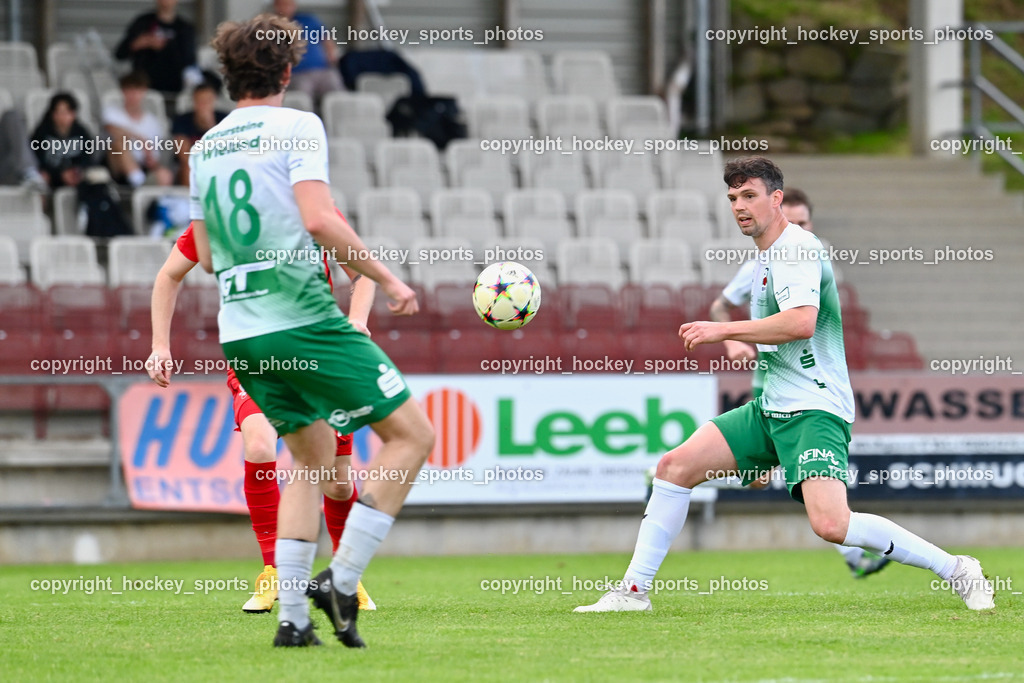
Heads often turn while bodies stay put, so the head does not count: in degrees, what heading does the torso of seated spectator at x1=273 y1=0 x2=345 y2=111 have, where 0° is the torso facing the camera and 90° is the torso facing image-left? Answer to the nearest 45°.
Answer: approximately 0°

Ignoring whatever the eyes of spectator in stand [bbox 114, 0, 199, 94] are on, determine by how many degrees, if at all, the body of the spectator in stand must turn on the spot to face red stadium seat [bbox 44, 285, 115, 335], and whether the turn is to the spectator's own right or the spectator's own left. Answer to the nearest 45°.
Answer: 0° — they already face it

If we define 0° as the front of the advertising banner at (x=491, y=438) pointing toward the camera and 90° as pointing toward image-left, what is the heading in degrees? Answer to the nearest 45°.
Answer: approximately 0°

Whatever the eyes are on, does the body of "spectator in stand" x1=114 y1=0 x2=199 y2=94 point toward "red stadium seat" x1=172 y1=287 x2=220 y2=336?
yes

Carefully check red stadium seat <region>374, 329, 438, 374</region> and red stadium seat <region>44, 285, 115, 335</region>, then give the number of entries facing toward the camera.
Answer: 2

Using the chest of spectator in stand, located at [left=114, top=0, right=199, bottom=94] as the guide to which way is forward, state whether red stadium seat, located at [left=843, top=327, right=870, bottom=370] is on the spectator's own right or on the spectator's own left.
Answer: on the spectator's own left

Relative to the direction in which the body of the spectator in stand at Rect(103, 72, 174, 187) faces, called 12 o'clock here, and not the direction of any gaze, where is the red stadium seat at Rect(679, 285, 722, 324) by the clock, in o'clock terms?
The red stadium seat is roughly at 10 o'clock from the spectator in stand.
